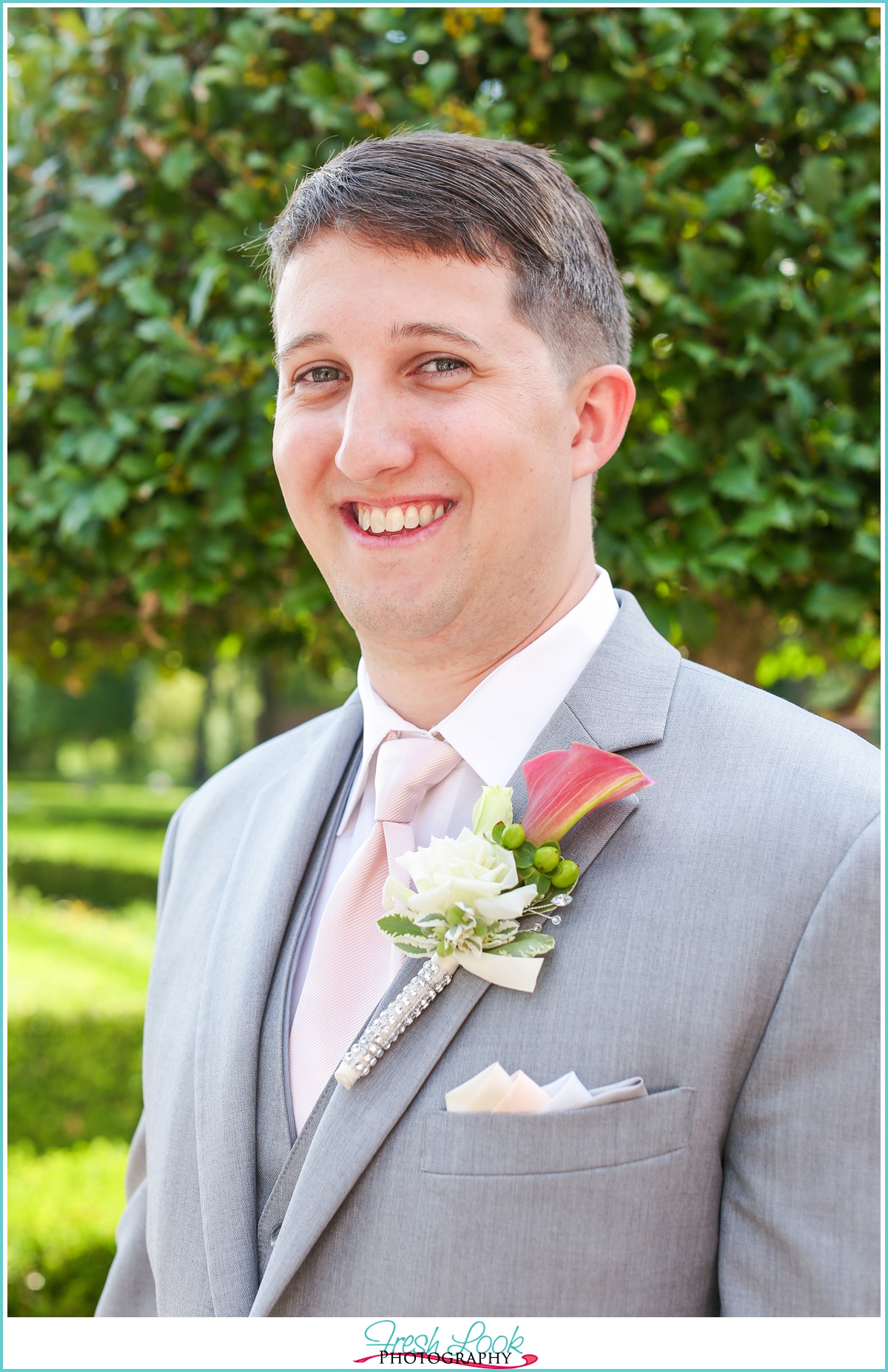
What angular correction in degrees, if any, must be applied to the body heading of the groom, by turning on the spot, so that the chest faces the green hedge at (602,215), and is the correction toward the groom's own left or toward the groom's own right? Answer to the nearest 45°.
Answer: approximately 135° to the groom's own right

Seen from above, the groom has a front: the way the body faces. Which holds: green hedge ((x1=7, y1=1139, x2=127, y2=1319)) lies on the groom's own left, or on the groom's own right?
on the groom's own right

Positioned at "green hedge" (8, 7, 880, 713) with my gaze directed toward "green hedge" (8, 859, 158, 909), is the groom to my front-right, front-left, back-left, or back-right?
back-left

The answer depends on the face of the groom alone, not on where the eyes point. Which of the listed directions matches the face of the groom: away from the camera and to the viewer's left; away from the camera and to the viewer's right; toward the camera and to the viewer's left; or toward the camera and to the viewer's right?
toward the camera and to the viewer's left

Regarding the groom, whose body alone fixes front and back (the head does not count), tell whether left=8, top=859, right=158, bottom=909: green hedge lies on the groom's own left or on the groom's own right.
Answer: on the groom's own right

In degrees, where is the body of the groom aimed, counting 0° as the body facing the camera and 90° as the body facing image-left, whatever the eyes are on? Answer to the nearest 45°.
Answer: approximately 45°
